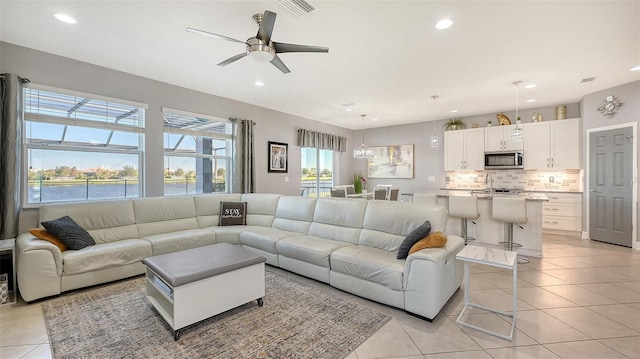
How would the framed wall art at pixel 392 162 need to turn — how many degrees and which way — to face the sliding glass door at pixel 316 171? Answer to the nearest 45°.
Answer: approximately 45° to its right

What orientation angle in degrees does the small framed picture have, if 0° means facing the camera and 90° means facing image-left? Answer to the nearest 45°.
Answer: approximately 315°

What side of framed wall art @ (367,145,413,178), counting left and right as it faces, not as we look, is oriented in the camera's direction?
front

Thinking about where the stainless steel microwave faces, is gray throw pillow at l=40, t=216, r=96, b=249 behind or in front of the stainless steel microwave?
in front

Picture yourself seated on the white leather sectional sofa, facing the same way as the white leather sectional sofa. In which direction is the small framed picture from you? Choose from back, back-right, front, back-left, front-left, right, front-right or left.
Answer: back

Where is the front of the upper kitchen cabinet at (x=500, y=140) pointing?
toward the camera

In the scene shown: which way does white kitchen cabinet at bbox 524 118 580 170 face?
toward the camera

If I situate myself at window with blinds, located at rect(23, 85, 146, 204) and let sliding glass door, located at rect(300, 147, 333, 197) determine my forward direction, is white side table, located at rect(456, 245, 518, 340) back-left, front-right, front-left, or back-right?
front-right

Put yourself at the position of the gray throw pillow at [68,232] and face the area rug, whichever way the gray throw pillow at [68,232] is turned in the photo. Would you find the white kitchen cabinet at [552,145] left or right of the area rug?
left

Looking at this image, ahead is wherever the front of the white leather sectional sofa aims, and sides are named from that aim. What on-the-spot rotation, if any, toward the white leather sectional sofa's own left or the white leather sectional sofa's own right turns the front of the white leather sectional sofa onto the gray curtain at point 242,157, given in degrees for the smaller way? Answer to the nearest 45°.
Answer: approximately 180°

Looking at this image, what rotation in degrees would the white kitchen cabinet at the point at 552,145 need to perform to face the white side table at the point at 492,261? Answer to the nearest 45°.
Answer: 0° — it already faces it

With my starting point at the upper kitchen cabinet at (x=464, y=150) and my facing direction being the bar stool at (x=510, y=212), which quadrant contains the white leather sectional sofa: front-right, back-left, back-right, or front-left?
front-right

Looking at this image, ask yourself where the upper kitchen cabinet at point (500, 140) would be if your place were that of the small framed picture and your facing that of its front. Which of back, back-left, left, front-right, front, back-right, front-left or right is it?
front-left

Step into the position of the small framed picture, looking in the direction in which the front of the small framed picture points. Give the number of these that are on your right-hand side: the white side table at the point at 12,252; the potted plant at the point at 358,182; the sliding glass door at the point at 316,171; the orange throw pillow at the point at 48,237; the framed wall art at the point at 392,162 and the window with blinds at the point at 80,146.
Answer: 3
